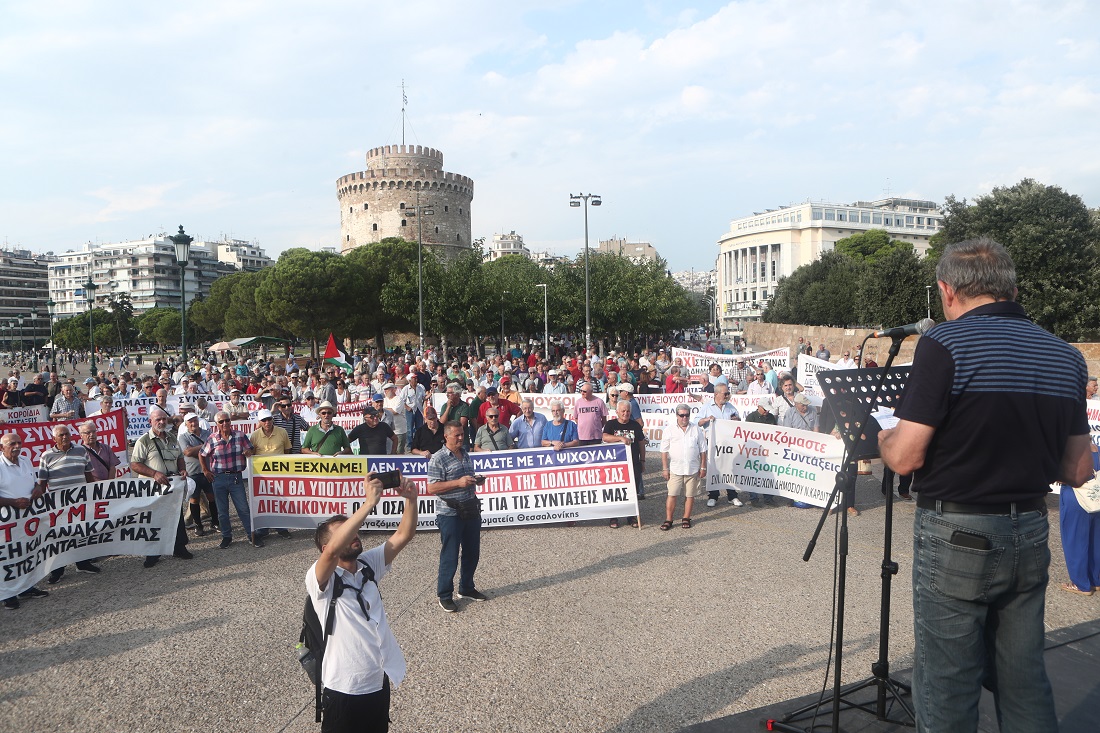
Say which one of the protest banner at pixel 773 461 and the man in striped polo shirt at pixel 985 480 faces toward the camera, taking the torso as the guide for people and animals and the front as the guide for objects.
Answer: the protest banner

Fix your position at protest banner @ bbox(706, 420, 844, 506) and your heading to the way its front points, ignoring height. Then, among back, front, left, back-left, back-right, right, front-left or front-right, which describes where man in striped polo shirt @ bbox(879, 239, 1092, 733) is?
front

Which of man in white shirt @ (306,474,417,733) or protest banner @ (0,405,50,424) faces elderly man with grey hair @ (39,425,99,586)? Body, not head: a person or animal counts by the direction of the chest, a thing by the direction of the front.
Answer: the protest banner

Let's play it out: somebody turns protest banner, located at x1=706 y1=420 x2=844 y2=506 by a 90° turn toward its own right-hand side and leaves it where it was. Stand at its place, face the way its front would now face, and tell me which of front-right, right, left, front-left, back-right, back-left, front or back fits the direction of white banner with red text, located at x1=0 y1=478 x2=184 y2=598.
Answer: front-left

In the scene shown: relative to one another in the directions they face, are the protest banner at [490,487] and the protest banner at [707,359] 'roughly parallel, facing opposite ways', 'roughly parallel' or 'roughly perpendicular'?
roughly parallel

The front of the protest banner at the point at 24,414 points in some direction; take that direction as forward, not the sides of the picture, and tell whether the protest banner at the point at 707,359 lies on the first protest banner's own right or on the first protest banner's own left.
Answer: on the first protest banner's own left

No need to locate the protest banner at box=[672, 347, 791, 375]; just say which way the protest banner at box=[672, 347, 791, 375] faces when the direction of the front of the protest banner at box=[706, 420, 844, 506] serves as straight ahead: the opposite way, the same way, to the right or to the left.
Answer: the same way

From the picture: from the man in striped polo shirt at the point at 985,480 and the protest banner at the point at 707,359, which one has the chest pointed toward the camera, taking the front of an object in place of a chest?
the protest banner

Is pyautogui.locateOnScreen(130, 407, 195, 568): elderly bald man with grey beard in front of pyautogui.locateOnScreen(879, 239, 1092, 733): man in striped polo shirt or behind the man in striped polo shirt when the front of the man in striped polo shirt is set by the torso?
in front

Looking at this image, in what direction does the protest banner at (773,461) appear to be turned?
toward the camera

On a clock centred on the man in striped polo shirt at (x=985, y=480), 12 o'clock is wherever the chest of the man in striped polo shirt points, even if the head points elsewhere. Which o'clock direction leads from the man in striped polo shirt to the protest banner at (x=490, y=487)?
The protest banner is roughly at 12 o'clock from the man in striped polo shirt.

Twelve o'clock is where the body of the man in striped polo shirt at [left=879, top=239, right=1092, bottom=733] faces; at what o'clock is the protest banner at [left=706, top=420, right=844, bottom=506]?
The protest banner is roughly at 1 o'clock from the man in striped polo shirt.

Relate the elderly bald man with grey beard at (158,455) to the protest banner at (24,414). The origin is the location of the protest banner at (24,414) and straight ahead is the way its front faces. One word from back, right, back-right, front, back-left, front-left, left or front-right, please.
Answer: front

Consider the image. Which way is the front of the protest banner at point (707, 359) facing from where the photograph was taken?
facing the viewer

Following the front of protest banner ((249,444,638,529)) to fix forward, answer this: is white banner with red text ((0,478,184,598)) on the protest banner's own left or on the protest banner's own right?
on the protest banner's own right

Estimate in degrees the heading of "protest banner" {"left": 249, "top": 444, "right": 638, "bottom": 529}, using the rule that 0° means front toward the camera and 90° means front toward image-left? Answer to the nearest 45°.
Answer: approximately 0°

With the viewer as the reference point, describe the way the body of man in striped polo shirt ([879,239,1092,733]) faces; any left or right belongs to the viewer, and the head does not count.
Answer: facing away from the viewer and to the left of the viewer

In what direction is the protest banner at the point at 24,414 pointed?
toward the camera
